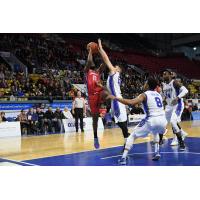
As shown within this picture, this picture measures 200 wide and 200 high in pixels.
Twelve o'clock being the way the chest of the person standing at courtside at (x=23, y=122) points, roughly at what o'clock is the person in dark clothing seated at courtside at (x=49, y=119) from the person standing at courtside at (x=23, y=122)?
the person in dark clothing seated at courtside at (x=49, y=119) is roughly at 8 o'clock from the person standing at courtside at (x=23, y=122).

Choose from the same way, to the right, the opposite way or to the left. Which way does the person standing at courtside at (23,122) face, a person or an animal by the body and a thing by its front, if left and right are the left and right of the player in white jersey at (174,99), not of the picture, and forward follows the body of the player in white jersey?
to the left

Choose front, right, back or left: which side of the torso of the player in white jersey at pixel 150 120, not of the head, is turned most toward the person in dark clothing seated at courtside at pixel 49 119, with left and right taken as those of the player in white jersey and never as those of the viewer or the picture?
front

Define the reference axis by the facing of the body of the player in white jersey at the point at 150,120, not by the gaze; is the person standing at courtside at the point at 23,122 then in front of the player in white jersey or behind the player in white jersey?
in front

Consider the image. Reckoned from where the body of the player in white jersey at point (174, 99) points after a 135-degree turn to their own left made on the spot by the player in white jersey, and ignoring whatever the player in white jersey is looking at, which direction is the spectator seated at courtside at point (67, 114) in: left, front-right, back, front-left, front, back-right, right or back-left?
back-left

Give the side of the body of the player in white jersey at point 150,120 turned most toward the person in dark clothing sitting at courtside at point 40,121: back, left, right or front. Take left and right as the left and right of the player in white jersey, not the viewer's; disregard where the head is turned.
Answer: front

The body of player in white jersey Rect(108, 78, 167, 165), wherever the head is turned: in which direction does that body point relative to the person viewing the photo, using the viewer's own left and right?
facing away from the viewer and to the left of the viewer

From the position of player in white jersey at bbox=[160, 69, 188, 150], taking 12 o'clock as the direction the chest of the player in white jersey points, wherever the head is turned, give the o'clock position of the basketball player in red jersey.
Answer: The basketball player in red jersey is roughly at 12 o'clock from the player in white jersey.

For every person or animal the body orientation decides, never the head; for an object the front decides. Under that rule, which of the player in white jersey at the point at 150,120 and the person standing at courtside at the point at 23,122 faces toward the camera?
the person standing at courtside

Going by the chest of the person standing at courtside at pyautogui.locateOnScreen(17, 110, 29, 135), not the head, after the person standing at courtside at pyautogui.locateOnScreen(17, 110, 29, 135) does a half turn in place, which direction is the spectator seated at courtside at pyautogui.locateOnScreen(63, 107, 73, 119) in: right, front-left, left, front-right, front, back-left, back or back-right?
front-right

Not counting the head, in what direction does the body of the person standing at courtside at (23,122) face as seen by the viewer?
toward the camera

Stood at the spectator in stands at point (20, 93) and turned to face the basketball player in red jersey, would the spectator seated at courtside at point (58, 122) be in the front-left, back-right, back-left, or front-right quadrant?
front-left

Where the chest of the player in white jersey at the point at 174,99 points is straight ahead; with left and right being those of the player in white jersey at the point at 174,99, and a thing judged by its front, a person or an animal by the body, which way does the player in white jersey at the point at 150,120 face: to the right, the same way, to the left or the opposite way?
to the right
